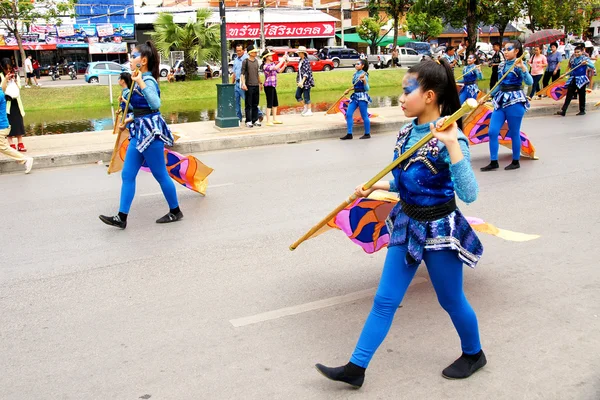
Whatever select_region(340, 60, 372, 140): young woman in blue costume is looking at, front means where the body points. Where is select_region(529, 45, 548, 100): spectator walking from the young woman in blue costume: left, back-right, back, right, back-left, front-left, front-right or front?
back

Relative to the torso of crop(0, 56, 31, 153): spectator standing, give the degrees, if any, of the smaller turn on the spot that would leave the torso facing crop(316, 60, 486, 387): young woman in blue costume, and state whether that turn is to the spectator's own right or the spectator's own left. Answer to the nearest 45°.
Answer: approximately 45° to the spectator's own right

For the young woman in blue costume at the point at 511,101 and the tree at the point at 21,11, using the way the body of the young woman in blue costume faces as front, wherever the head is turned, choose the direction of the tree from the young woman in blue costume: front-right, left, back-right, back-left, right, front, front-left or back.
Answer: right

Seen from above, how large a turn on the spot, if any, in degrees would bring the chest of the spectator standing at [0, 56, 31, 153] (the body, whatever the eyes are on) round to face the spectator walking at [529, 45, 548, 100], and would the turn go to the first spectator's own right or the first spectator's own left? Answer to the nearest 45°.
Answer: approximately 45° to the first spectator's own left

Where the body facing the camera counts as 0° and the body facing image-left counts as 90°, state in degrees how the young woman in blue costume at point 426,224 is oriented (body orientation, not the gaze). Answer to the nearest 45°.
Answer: approximately 45°

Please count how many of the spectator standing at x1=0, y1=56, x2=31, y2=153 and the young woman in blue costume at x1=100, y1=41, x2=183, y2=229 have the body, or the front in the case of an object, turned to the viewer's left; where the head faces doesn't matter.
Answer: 1

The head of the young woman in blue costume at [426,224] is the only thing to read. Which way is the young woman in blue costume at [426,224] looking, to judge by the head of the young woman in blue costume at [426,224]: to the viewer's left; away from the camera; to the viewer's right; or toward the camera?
to the viewer's left

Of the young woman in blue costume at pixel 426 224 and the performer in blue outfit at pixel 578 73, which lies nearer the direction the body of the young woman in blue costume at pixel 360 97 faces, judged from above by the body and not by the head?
the young woman in blue costume
